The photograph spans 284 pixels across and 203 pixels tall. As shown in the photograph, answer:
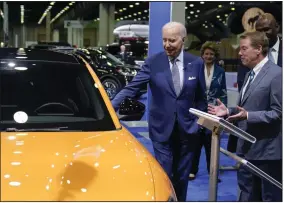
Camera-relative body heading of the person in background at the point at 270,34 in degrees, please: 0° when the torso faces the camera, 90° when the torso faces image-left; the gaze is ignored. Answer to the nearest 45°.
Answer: approximately 45°

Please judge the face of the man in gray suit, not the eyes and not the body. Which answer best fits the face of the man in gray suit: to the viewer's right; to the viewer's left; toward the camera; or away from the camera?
to the viewer's left

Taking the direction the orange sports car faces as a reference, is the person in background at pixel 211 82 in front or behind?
behind

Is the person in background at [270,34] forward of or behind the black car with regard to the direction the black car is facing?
forward

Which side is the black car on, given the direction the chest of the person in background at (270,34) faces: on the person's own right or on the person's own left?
on the person's own right

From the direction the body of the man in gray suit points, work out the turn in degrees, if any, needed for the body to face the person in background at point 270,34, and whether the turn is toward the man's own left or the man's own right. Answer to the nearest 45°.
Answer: approximately 135° to the man's own right

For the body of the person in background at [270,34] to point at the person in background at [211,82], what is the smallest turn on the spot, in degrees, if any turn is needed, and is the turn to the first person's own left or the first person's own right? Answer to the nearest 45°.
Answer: approximately 90° to the first person's own right

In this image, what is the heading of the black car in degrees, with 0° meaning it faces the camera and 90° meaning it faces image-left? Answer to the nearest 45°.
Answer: approximately 315°

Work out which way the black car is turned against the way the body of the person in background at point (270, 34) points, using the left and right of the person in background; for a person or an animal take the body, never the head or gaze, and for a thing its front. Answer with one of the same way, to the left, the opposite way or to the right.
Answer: to the left
